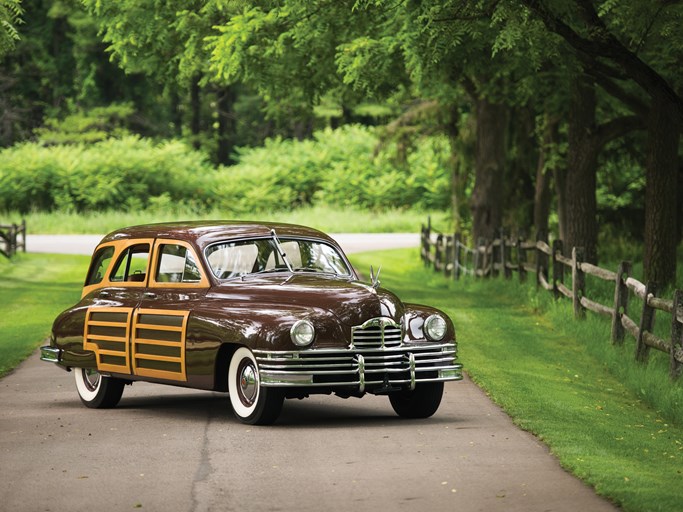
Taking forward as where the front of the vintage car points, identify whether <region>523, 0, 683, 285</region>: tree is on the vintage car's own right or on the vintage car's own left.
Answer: on the vintage car's own left

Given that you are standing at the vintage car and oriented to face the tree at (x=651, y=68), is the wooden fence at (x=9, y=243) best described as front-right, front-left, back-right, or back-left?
front-left

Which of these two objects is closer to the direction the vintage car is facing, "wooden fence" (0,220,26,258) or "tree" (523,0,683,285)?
the tree

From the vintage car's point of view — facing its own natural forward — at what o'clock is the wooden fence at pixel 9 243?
The wooden fence is roughly at 7 o'clock from the vintage car.

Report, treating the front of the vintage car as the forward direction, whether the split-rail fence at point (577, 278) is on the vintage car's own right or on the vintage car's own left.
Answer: on the vintage car's own left

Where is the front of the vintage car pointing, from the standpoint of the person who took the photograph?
facing the viewer and to the right of the viewer
